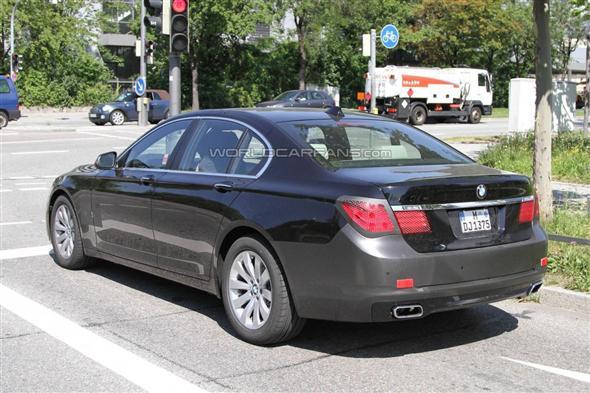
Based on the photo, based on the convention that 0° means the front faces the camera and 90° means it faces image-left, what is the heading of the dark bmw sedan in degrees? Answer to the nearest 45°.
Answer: approximately 135°

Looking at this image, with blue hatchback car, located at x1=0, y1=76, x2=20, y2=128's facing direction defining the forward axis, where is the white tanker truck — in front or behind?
behind

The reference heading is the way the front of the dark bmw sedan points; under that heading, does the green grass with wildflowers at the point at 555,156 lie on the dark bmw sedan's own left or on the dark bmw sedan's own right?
on the dark bmw sedan's own right

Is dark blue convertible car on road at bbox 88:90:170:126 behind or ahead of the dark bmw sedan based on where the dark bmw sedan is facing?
ahead

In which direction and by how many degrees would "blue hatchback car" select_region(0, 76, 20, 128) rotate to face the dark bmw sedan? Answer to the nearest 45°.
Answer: approximately 90° to its left

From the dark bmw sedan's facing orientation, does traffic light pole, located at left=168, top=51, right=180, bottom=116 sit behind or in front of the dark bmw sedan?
in front

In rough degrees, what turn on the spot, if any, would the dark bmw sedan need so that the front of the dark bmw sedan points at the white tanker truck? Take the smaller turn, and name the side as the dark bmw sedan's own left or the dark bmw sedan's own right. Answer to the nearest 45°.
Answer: approximately 45° to the dark bmw sedan's own right

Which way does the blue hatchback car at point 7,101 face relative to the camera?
to the viewer's left

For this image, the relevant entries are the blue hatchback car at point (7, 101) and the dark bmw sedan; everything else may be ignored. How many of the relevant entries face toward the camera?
0
